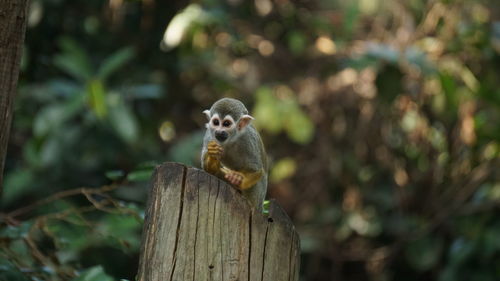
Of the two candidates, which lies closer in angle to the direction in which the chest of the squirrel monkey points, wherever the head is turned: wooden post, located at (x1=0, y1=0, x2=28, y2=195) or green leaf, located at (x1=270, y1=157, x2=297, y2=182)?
the wooden post

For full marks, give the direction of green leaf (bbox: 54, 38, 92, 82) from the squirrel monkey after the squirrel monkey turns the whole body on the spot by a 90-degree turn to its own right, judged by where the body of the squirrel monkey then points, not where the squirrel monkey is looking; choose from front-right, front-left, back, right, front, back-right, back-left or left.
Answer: front

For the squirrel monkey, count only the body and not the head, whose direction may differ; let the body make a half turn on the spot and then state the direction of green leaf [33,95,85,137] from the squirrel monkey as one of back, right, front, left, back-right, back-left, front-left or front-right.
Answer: left

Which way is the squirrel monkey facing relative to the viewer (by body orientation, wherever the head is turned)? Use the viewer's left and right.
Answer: facing the viewer and to the left of the viewer
